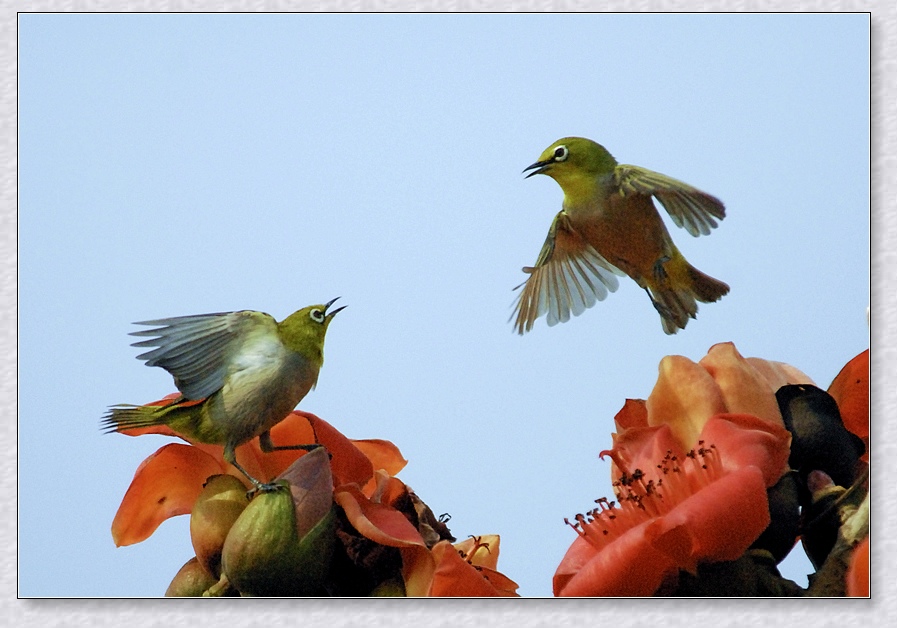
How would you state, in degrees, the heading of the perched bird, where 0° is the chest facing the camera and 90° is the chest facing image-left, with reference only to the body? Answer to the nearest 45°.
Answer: approximately 270°
